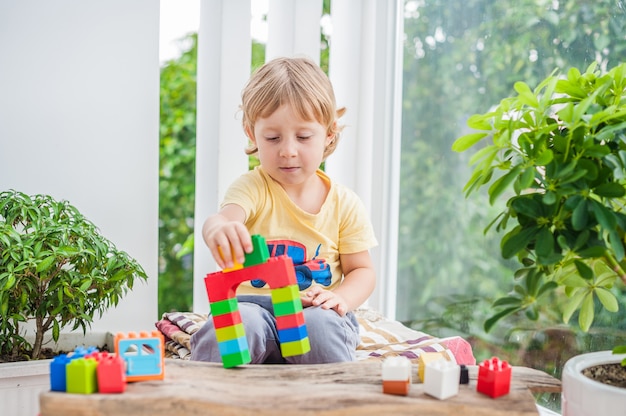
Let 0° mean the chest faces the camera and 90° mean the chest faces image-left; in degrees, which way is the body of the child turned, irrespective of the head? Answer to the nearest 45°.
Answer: approximately 0°

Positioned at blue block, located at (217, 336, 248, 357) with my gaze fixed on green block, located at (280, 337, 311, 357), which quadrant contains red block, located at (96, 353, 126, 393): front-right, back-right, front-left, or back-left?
back-right

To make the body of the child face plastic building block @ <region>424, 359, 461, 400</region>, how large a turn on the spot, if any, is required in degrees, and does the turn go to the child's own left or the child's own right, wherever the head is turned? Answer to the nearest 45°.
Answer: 0° — they already face it

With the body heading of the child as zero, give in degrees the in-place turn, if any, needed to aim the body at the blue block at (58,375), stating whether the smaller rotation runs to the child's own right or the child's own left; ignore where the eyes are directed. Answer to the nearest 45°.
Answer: approximately 45° to the child's own right

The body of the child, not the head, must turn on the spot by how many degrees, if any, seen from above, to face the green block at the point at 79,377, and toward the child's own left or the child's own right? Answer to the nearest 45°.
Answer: approximately 45° to the child's own right
